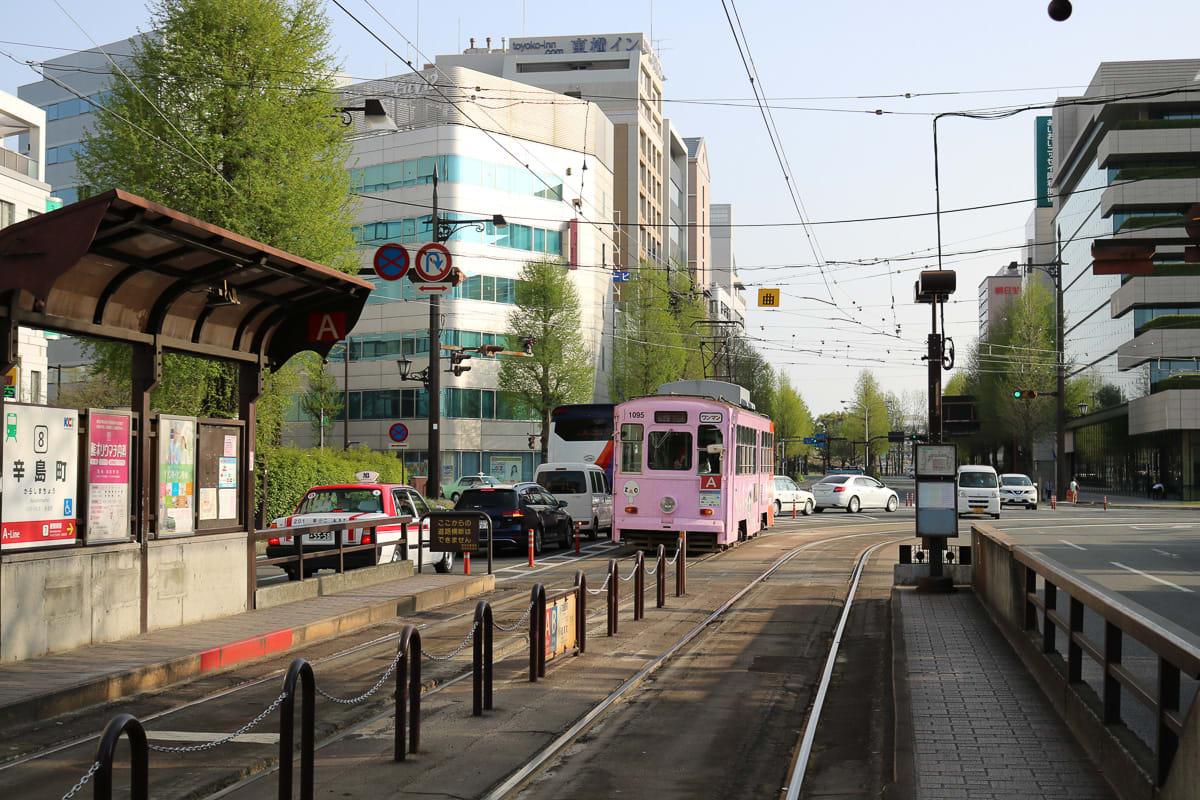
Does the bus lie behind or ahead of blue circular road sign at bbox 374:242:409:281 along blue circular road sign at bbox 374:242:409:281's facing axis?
behind

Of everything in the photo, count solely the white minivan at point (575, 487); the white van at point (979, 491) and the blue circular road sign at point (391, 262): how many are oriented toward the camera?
2

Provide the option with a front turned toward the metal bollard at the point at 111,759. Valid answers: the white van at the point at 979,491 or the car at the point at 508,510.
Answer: the white van

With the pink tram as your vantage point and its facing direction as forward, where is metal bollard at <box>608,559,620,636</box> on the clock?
The metal bollard is roughly at 12 o'clock from the pink tram.

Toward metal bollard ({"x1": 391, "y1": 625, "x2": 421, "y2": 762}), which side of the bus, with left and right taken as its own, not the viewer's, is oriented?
back

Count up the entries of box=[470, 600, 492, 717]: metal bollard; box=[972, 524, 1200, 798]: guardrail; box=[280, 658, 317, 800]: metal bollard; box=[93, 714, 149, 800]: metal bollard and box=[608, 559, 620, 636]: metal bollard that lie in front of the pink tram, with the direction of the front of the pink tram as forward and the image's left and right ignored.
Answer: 5

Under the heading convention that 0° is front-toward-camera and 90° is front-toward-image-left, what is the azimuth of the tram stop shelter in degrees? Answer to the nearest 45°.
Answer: approximately 315°

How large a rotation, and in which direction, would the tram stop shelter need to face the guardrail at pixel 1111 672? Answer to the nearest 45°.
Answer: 0° — it already faces it

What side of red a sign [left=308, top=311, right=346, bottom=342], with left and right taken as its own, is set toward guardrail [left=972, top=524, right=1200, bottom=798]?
front

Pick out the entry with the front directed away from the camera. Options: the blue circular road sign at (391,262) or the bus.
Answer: the bus
